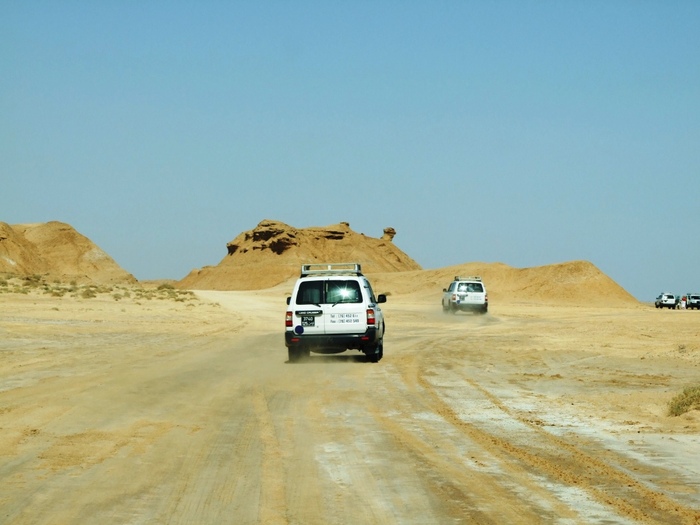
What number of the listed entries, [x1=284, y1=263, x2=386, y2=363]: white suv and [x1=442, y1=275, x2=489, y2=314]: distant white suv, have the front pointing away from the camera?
2

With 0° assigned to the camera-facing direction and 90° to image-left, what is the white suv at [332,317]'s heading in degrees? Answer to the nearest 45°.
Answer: approximately 180°

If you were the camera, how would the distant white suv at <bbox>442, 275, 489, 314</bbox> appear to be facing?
facing away from the viewer

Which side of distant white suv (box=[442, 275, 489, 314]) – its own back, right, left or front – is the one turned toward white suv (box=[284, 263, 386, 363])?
back

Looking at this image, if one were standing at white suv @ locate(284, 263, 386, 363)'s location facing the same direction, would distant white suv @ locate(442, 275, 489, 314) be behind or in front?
in front

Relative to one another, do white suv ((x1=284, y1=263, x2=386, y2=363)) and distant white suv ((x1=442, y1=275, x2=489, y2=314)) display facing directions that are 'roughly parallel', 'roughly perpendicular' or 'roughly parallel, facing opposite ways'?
roughly parallel
